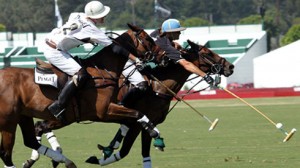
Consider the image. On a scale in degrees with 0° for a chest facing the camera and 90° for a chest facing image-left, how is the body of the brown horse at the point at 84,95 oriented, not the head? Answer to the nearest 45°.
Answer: approximately 270°

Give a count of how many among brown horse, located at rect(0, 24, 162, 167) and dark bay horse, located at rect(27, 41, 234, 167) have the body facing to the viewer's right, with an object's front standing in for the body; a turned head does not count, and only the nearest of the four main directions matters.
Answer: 2

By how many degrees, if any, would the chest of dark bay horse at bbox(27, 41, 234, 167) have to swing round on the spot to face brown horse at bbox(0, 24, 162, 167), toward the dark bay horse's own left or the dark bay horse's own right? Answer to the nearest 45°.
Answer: approximately 135° to the dark bay horse's own right

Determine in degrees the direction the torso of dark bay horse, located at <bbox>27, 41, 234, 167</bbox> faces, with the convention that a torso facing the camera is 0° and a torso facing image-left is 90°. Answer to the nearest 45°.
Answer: approximately 270°
